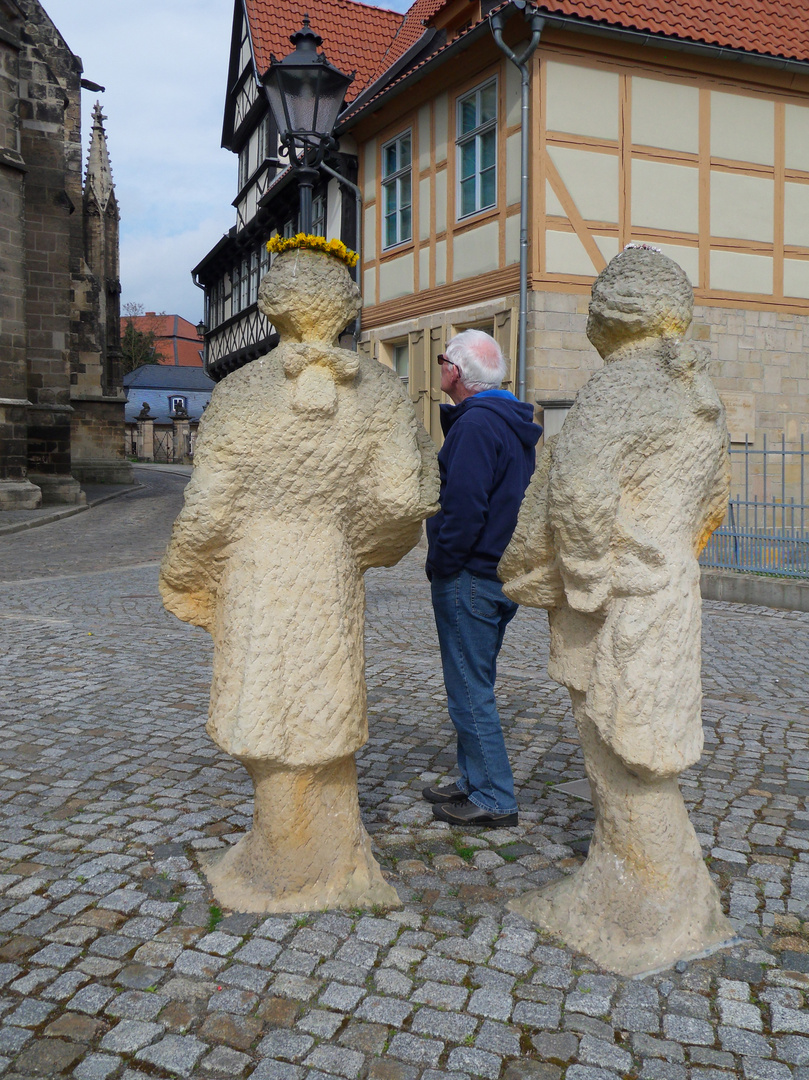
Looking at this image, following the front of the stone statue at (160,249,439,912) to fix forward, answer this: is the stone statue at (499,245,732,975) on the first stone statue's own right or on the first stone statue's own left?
on the first stone statue's own right

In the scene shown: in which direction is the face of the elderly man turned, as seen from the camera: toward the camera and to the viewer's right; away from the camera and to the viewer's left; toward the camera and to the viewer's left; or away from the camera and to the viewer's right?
away from the camera and to the viewer's left

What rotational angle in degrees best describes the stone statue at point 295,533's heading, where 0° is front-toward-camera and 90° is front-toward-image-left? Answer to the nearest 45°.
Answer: approximately 180°

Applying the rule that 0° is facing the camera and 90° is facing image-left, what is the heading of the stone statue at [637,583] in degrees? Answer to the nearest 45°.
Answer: approximately 135°

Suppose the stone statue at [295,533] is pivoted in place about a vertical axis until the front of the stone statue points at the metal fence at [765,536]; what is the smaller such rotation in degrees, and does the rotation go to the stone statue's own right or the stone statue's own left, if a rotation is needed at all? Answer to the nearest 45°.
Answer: approximately 45° to the stone statue's own right

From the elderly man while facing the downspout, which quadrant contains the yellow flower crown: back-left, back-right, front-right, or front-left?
back-left

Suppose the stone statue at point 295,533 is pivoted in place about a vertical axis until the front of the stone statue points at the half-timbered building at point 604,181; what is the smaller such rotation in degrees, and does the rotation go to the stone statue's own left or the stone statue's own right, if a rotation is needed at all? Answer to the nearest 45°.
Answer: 0° — it already faces it
